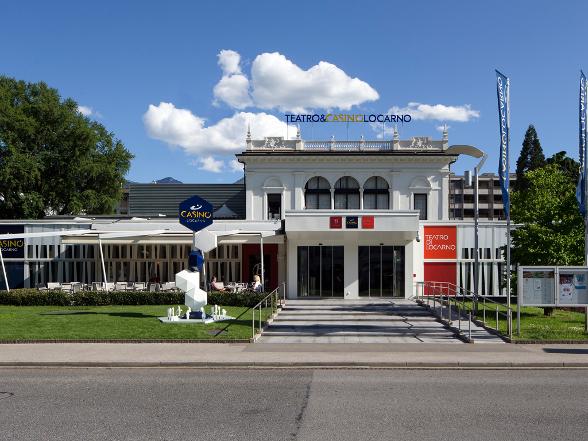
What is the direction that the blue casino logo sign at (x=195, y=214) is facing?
toward the camera

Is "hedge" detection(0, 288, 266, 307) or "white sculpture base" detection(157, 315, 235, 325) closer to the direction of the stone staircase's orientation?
the white sculpture base

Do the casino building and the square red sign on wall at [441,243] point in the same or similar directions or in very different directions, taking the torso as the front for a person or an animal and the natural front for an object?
same or similar directions

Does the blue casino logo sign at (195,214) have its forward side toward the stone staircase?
no

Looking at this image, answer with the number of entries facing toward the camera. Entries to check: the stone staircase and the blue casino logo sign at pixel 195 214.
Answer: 2

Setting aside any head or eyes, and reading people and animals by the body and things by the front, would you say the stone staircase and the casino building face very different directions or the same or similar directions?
same or similar directions

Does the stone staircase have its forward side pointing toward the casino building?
no

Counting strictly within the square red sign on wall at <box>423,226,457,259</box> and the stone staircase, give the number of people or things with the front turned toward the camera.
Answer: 2

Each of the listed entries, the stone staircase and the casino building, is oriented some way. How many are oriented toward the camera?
2

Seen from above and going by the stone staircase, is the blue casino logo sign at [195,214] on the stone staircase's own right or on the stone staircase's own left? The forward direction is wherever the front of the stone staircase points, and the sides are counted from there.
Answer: on the stone staircase's own right

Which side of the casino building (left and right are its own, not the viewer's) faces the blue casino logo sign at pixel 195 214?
front

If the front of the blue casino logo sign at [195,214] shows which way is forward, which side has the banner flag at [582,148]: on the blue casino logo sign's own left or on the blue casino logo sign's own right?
on the blue casino logo sign's own left

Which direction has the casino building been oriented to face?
toward the camera
